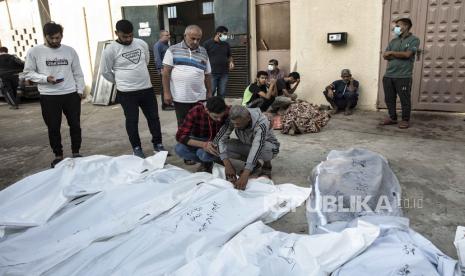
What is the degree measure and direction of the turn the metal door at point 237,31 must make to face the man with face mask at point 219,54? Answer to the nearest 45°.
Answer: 0° — it already faces them

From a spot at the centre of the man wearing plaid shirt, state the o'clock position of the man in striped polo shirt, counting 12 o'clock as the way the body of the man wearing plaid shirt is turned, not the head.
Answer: The man in striped polo shirt is roughly at 7 o'clock from the man wearing plaid shirt.

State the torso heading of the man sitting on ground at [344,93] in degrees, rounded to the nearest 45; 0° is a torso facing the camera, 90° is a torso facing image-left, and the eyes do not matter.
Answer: approximately 0°

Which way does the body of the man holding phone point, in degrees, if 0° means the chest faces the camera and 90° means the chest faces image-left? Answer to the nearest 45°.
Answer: approximately 0°

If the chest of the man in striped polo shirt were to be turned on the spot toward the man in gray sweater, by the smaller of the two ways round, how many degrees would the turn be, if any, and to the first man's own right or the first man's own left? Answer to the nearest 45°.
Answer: approximately 90° to the first man's own right

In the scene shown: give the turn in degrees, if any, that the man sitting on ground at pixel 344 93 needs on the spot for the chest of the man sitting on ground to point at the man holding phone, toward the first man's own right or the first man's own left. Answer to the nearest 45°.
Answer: approximately 45° to the first man's own right

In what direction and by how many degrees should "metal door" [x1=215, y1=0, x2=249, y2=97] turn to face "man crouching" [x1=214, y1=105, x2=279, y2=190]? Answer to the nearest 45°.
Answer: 0° — it already faces them
